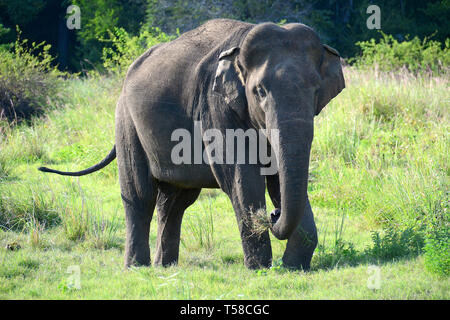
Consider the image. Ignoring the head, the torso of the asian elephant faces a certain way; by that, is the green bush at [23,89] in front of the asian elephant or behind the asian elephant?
behind

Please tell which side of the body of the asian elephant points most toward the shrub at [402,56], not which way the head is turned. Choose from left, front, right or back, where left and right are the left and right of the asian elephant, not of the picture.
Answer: left

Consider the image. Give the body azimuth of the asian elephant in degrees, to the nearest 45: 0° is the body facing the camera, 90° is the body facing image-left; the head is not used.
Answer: approximately 315°

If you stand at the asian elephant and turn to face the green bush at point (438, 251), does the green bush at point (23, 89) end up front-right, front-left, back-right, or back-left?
back-left
